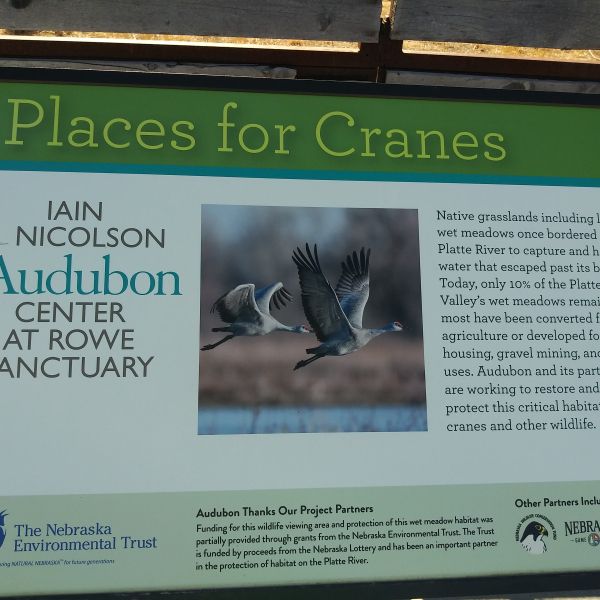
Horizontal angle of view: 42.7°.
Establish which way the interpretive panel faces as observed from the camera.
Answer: facing the viewer
